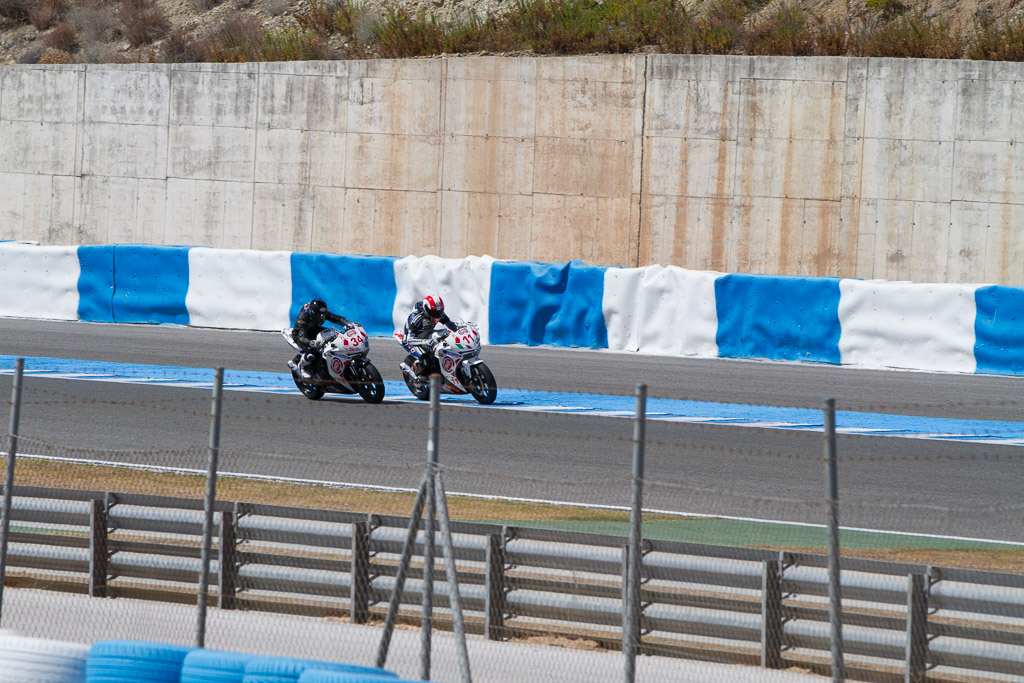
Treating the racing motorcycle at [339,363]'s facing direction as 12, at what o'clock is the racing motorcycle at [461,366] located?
the racing motorcycle at [461,366] is roughly at 11 o'clock from the racing motorcycle at [339,363].

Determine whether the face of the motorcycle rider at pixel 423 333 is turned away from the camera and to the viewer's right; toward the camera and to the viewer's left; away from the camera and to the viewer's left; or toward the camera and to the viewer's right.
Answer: toward the camera and to the viewer's right

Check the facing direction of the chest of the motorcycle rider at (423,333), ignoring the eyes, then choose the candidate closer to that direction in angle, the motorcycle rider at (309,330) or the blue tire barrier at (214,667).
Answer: the blue tire barrier

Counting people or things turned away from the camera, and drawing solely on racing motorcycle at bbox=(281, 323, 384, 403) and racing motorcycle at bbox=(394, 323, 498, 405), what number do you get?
0

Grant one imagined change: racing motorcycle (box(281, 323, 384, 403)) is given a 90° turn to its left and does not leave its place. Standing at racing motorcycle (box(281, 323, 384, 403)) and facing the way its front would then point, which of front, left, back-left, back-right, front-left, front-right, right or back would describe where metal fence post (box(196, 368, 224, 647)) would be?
back-right

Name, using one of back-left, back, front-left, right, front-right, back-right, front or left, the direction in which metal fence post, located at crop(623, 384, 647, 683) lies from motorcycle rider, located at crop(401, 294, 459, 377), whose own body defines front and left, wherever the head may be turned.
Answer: front-right

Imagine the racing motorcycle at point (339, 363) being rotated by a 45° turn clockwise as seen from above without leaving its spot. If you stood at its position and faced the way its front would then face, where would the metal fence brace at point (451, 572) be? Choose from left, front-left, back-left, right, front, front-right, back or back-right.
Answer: front

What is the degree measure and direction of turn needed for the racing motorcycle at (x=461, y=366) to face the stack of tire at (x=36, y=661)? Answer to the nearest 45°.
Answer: approximately 45° to its right

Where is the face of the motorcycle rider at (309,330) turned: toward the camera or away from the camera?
toward the camera

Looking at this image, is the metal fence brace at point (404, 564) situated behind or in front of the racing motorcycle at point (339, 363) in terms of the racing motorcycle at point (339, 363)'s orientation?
in front

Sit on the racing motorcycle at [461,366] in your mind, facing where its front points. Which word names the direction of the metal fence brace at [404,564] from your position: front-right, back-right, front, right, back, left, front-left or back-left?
front-right

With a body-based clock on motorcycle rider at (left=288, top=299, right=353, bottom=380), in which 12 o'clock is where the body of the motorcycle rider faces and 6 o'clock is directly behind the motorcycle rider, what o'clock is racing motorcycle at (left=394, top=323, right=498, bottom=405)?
The racing motorcycle is roughly at 11 o'clock from the motorcycle rider.

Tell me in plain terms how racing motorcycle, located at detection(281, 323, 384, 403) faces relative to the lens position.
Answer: facing the viewer and to the right of the viewer

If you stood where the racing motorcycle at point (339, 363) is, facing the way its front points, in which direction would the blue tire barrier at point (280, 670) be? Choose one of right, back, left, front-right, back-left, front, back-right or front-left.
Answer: front-right

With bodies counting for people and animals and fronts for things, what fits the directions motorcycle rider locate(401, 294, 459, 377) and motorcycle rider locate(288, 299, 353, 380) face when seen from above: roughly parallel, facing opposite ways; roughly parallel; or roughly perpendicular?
roughly parallel
